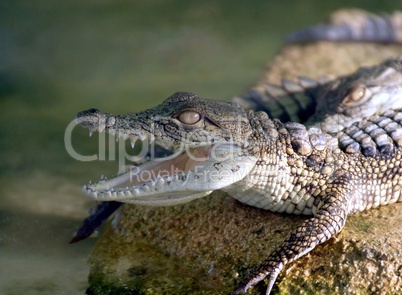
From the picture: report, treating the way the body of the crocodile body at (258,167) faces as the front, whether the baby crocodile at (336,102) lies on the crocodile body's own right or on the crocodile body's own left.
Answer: on the crocodile body's own right

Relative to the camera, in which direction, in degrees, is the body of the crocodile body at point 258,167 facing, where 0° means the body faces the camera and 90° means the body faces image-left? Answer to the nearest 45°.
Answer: approximately 90°
